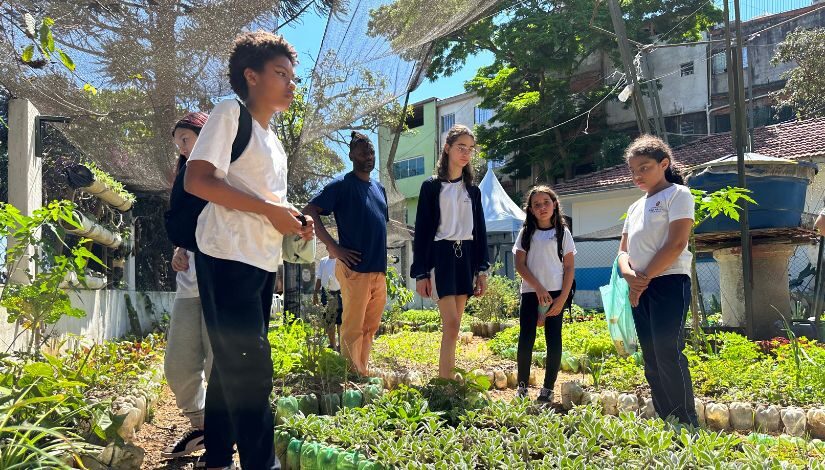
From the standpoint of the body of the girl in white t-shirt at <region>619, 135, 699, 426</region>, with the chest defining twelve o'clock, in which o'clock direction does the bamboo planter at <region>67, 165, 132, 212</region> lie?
The bamboo planter is roughly at 2 o'clock from the girl in white t-shirt.

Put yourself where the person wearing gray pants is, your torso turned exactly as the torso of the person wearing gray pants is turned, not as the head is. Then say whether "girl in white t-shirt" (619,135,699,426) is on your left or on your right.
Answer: on your left

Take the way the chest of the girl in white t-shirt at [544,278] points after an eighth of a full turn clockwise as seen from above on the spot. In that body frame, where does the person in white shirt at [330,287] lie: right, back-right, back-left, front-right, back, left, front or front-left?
right

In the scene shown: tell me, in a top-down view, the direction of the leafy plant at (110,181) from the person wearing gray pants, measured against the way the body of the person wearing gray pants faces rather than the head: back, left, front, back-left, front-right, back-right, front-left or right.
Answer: back-right

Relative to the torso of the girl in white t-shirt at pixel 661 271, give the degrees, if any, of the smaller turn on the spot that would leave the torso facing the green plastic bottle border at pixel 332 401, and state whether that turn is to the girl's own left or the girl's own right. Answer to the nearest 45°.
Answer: approximately 45° to the girl's own right

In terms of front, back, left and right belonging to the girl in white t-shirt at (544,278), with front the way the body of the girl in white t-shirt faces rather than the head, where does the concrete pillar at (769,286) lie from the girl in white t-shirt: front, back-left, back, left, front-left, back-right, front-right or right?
back-left

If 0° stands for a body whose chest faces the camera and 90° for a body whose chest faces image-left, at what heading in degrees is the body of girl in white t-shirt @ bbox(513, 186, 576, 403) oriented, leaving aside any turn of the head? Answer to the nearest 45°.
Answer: approximately 0°

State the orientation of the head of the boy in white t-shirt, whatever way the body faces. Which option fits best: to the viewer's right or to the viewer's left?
to the viewer's right

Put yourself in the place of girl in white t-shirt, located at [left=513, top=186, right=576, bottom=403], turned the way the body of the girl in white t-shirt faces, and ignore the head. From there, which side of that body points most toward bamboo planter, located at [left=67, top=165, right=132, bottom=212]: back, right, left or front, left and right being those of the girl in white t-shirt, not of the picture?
right

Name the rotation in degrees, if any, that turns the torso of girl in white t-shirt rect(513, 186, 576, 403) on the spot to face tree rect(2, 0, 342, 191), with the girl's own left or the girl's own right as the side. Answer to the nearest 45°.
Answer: approximately 90° to the girl's own right
